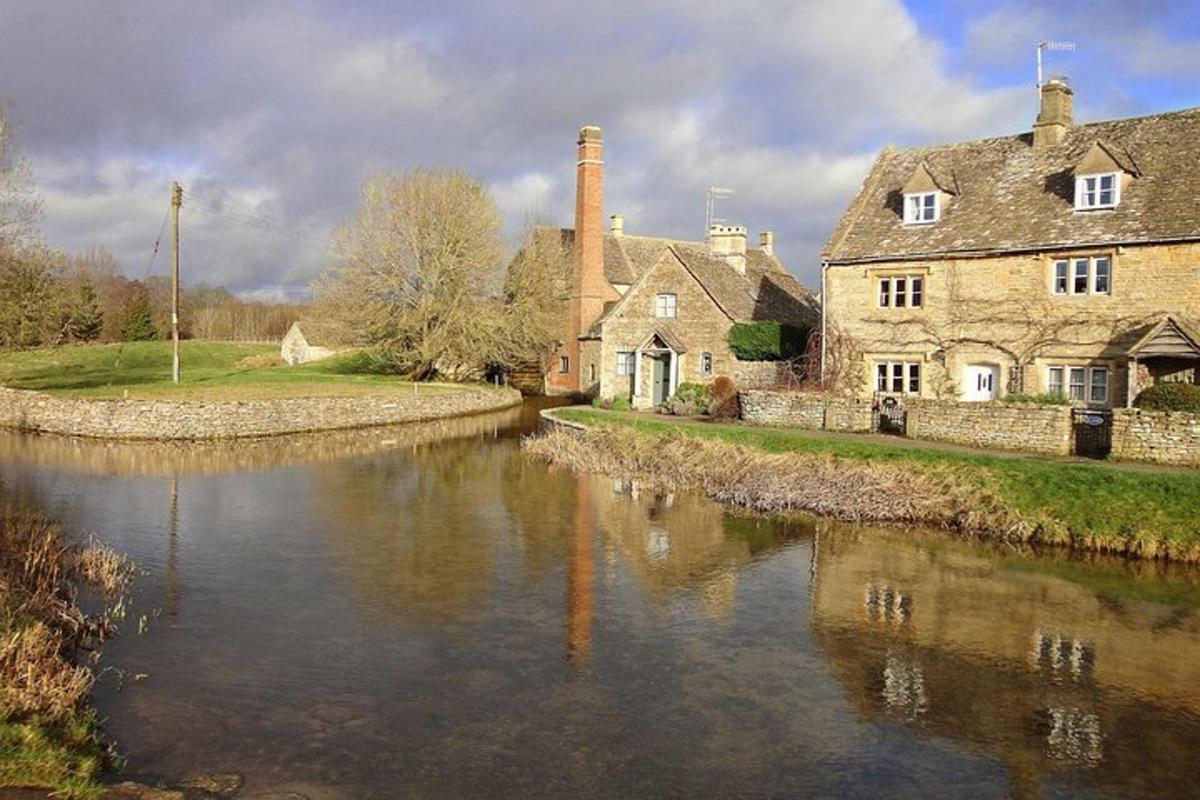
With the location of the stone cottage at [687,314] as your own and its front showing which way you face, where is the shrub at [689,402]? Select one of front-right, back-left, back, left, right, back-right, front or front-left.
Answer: front

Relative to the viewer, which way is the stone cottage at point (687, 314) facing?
toward the camera

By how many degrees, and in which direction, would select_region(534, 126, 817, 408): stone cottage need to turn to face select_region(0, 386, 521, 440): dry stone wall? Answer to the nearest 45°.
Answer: approximately 90° to its right

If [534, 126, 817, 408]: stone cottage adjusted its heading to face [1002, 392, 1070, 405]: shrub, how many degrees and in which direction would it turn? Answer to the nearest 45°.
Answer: approximately 45° to its left

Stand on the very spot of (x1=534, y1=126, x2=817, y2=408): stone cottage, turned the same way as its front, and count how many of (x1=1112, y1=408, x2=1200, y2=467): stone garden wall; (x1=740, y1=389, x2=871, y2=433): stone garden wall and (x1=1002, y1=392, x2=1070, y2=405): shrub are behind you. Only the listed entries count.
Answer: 0

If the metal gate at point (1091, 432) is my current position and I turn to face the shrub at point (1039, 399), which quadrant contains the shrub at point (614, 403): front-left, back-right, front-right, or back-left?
front-left

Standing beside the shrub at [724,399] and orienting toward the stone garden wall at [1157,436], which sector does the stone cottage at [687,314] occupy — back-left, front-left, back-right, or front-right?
back-left

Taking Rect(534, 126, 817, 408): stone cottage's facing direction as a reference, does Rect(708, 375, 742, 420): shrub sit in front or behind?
in front

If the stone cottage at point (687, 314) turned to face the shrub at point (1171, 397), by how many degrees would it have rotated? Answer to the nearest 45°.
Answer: approximately 45° to its left

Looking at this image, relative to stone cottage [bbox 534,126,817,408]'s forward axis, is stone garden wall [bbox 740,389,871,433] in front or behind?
in front

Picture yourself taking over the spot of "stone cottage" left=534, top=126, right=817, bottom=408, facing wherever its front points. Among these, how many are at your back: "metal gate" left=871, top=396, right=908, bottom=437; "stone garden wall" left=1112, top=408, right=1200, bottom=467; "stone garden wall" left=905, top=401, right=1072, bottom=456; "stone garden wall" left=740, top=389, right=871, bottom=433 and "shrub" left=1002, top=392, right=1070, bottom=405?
0

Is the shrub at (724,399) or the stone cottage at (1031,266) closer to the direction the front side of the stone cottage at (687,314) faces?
the shrub
